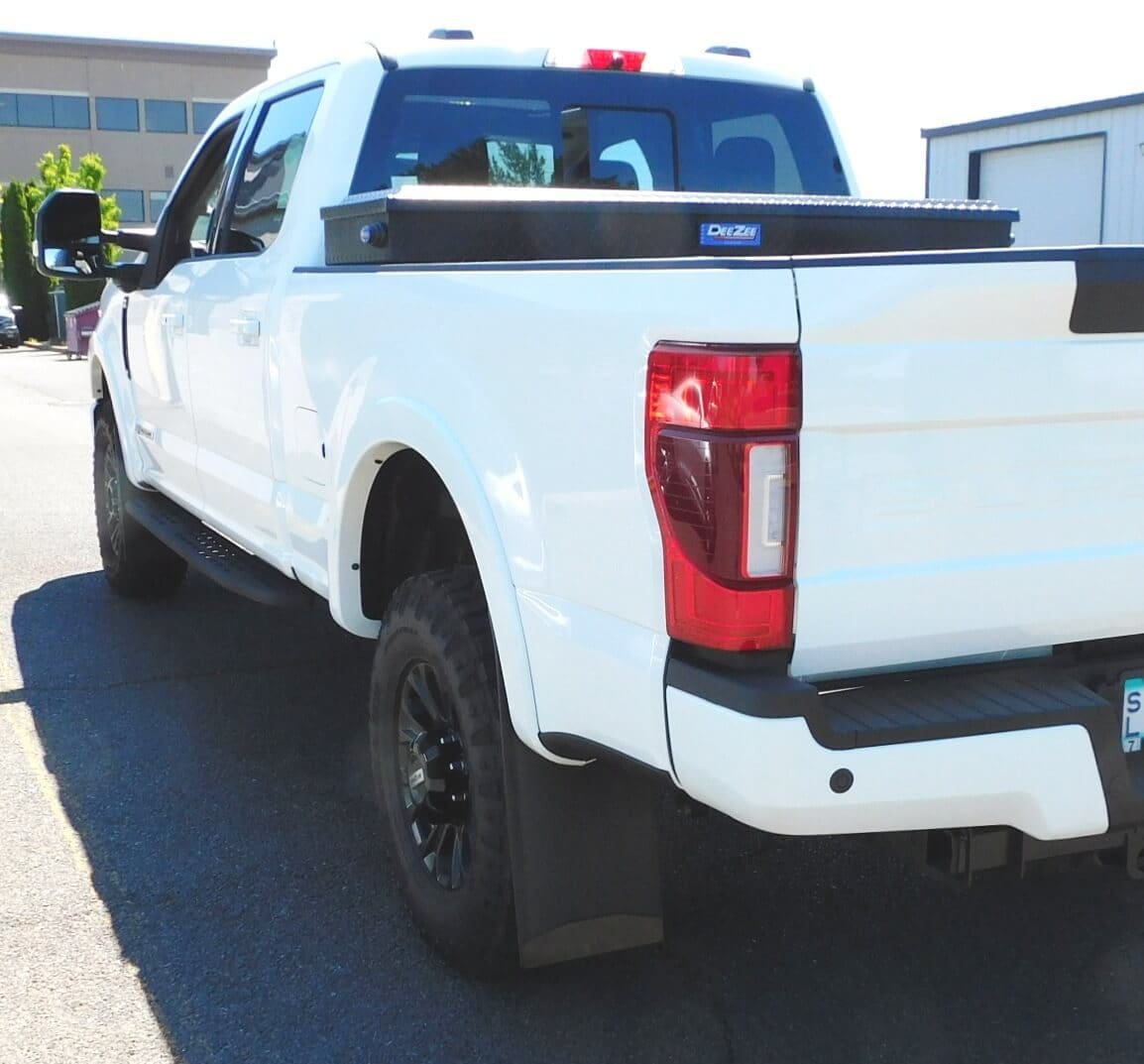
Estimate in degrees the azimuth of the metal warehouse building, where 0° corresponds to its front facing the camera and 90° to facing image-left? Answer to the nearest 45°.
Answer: approximately 45°

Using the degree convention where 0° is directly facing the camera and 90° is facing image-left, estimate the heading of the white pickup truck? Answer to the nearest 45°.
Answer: approximately 135°

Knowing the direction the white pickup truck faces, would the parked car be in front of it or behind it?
in front

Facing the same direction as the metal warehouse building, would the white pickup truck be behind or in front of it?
in front

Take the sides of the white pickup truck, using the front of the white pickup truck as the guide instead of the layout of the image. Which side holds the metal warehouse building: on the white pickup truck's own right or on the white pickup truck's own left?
on the white pickup truck's own right

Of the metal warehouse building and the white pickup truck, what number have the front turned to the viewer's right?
0

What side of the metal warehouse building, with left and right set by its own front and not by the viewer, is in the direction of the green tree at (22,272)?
right

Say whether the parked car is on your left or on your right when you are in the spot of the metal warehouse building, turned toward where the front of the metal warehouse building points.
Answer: on your right

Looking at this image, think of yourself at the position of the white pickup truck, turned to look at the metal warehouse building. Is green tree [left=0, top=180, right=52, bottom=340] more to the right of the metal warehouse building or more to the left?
left
